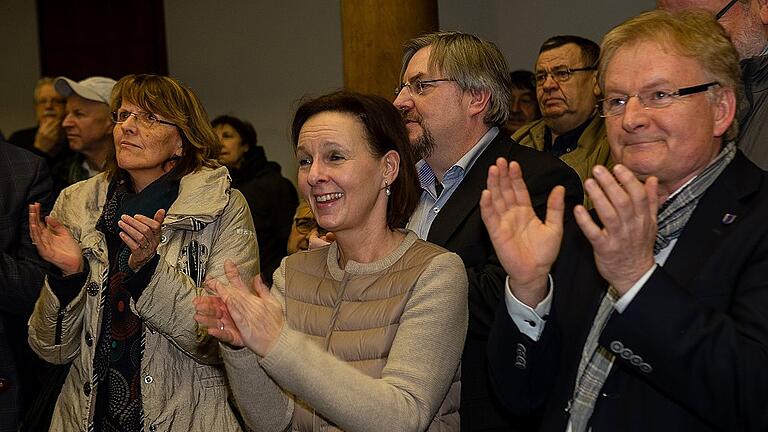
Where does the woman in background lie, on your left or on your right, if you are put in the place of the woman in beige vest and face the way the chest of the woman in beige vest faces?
on your right

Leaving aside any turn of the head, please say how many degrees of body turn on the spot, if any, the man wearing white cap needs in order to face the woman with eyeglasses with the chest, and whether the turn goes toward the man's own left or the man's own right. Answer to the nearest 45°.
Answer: approximately 45° to the man's own left

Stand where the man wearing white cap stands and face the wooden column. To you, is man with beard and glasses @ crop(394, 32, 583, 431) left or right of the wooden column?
right

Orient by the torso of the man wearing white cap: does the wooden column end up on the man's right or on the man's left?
on the man's left

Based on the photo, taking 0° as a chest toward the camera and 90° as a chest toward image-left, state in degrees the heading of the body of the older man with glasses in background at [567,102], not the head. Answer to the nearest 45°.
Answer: approximately 45°

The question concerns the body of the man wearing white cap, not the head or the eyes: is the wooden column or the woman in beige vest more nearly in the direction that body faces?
the woman in beige vest

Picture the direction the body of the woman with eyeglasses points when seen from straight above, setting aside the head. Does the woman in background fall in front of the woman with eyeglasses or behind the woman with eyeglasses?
behind

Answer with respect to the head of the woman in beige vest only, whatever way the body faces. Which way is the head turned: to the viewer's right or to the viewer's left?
to the viewer's left

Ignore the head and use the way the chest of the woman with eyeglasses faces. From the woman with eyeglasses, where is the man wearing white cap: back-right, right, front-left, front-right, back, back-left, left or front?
back-right
